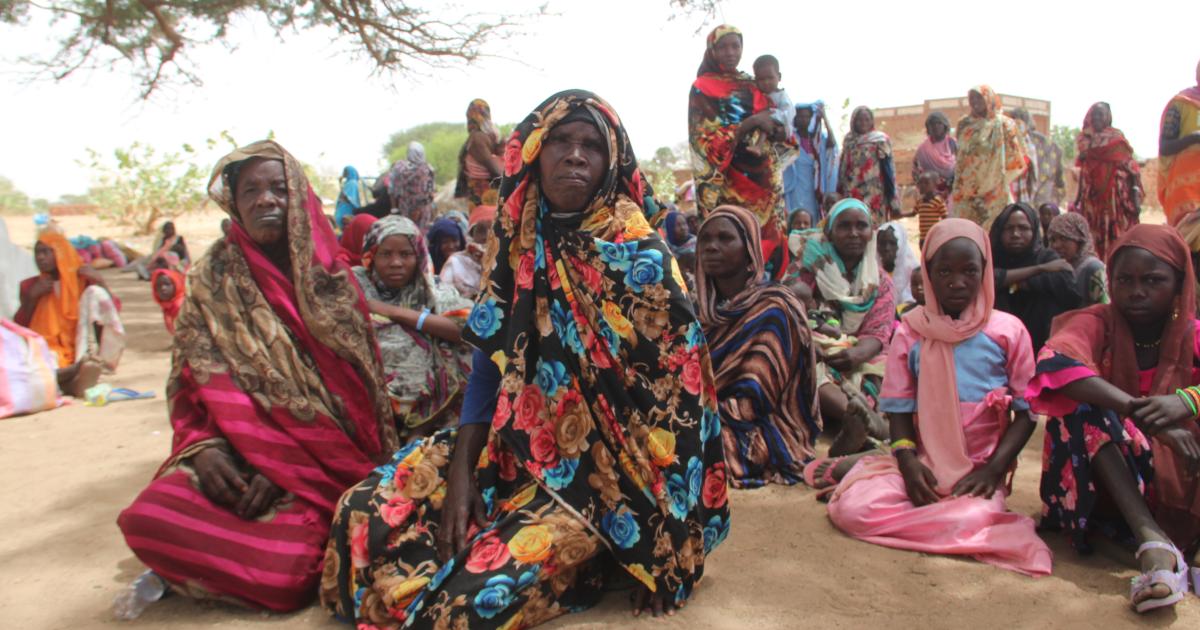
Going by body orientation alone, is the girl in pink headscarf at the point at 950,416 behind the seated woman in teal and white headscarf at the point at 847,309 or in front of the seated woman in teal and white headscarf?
in front

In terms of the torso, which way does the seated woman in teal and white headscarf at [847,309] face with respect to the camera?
toward the camera

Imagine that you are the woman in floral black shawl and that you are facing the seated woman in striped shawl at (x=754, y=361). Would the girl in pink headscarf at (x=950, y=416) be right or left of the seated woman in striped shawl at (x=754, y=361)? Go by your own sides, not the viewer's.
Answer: right

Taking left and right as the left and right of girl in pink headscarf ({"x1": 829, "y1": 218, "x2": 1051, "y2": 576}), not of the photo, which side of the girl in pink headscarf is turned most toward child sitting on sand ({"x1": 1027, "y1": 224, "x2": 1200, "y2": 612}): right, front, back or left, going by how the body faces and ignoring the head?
left

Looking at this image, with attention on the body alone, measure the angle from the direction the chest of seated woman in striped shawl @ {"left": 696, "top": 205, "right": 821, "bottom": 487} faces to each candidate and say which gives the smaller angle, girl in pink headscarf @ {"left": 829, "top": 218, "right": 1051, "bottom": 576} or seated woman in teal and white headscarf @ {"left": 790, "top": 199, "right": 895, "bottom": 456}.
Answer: the girl in pink headscarf

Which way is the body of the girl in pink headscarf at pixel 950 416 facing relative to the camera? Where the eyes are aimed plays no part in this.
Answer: toward the camera

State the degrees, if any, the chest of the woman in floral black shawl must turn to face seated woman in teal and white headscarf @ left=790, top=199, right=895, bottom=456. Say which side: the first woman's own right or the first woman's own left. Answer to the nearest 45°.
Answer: approximately 135° to the first woman's own left

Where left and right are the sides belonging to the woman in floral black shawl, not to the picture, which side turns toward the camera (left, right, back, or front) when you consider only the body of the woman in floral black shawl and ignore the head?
front

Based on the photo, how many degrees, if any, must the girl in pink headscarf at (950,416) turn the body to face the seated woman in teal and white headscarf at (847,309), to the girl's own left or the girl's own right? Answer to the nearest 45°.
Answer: approximately 180°

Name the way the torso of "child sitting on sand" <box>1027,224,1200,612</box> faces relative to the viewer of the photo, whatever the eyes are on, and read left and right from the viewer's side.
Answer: facing the viewer

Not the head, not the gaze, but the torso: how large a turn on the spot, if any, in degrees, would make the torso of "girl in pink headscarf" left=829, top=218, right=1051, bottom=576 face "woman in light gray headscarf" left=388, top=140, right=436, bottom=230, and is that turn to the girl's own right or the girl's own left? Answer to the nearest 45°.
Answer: approximately 135° to the girl's own right

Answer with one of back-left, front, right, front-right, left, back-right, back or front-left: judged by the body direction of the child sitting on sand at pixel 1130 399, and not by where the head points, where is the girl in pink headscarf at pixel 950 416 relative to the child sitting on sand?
right

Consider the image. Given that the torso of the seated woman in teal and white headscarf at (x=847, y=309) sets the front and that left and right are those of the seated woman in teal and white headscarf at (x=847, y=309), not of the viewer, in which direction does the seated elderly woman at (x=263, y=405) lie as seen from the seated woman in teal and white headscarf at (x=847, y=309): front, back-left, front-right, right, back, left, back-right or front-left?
front-right

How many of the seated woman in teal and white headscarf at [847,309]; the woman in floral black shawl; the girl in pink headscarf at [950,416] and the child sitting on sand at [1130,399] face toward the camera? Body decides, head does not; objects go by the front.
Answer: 4

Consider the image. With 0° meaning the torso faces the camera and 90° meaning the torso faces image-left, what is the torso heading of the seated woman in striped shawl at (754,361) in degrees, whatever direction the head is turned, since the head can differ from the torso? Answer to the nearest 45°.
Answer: approximately 45°

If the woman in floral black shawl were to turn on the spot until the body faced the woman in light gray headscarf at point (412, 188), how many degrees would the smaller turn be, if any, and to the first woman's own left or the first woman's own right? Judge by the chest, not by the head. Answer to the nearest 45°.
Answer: approximately 180°

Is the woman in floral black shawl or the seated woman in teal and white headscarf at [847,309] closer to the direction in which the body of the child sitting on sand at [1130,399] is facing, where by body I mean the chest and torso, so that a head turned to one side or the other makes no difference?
the woman in floral black shawl

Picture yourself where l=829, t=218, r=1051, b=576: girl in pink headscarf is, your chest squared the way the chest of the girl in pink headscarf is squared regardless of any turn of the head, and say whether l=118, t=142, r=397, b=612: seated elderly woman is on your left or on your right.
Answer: on your right
